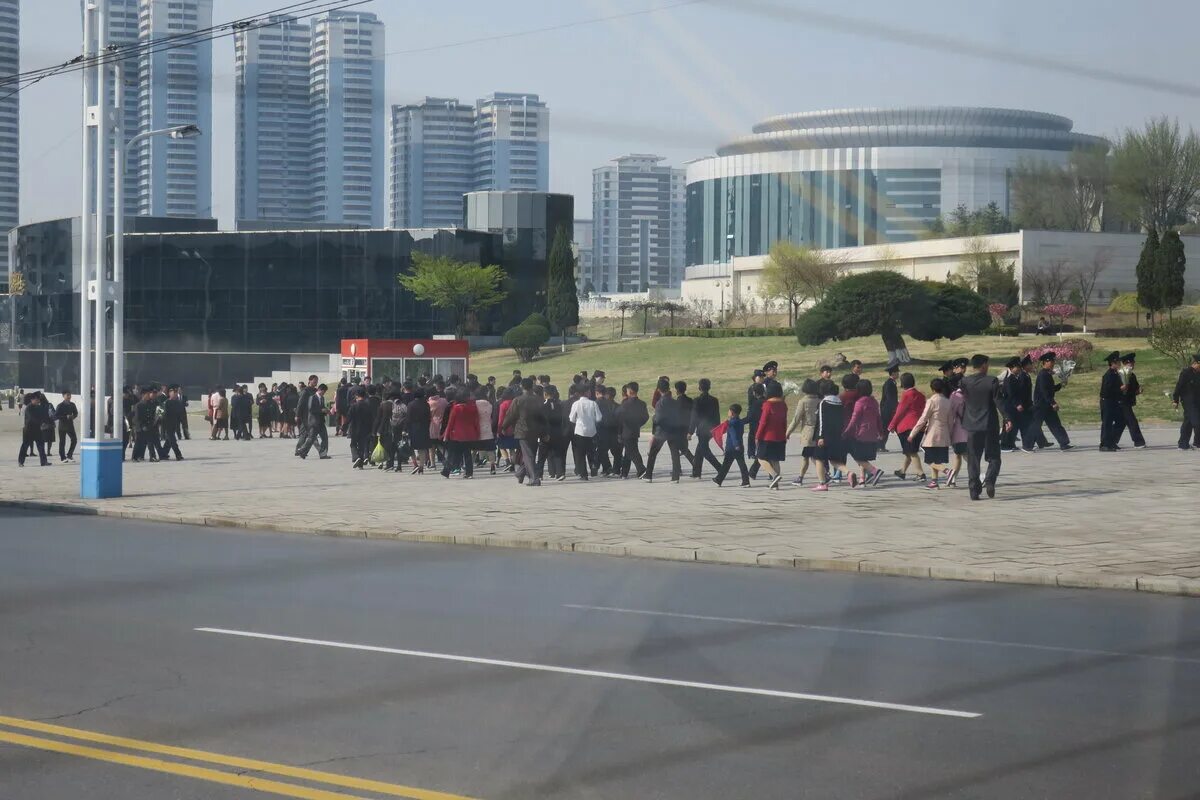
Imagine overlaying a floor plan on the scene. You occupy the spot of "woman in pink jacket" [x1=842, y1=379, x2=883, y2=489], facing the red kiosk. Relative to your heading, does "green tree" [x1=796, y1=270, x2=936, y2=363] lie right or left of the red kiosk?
right

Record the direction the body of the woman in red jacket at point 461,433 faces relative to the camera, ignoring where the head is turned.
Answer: away from the camera

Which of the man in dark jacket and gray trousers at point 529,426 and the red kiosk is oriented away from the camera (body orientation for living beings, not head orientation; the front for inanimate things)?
the man in dark jacket and gray trousers

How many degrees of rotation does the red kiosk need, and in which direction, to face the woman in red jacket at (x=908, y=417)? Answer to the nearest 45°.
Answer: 0° — it already faces them

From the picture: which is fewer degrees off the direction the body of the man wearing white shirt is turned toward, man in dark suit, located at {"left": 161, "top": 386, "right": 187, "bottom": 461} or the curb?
the man in dark suit

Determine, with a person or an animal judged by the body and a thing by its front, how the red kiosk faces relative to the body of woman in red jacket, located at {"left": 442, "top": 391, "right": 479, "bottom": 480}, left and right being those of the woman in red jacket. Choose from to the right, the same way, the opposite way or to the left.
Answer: the opposite way

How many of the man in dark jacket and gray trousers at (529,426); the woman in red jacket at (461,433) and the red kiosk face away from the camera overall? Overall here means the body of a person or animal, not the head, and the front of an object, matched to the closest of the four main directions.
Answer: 2

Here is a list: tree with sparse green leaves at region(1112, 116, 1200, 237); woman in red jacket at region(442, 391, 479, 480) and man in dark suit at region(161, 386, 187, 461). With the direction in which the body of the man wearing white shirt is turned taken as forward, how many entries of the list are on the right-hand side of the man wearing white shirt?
1

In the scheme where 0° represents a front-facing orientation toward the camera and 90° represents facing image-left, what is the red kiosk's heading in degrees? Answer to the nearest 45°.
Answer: approximately 0°

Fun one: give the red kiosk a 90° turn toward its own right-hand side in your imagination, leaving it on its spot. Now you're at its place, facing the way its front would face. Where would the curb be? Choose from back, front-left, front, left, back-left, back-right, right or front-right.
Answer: left

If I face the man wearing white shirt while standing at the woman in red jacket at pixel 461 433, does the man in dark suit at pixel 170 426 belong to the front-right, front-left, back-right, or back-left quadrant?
back-left

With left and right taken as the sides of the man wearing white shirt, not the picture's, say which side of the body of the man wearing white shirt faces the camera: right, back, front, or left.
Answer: back

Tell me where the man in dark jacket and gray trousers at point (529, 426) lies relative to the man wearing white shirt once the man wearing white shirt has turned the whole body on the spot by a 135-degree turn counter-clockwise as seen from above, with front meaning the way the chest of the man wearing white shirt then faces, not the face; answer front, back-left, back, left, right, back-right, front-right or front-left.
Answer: front
